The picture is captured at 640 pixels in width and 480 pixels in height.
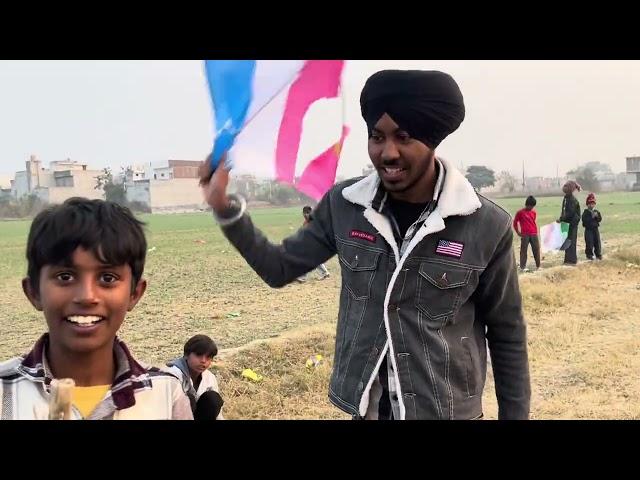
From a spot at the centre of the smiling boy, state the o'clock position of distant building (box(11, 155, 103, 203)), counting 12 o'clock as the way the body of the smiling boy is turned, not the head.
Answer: The distant building is roughly at 6 o'clock from the smiling boy.

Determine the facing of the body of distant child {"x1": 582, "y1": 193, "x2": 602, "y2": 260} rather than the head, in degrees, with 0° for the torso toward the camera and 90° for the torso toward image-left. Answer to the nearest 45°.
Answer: approximately 0°

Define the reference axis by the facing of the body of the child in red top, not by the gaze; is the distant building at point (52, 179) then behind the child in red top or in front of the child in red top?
behind

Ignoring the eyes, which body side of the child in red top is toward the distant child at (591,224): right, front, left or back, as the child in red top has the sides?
left

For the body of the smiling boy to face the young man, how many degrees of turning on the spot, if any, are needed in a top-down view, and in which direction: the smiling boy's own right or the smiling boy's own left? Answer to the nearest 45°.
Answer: approximately 90° to the smiling boy's own left

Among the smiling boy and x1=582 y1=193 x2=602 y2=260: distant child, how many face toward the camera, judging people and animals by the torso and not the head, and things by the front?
2

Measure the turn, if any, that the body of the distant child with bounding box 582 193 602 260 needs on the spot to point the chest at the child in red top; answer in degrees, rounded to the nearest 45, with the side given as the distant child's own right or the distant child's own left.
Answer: approximately 45° to the distant child's own right

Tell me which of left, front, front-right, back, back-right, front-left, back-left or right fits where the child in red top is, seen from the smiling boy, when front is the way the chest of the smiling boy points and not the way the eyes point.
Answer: back-left

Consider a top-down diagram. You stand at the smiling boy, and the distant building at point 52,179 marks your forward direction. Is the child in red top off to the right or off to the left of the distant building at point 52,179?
right

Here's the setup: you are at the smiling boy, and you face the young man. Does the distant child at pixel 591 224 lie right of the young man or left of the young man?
left
